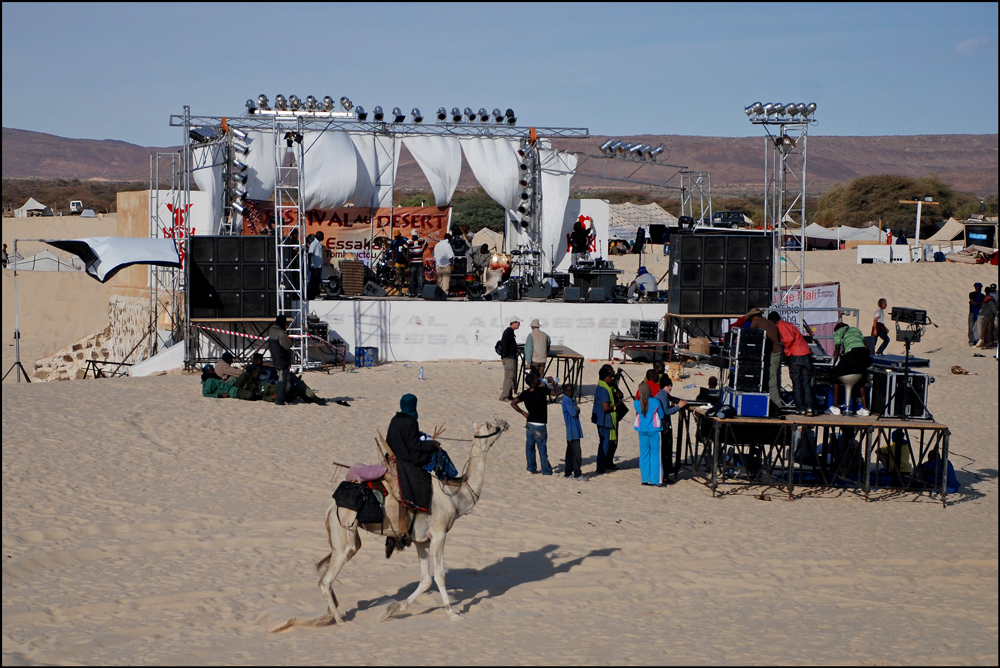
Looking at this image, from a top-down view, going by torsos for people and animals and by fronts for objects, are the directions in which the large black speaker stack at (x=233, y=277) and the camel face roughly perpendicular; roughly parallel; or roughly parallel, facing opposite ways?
roughly perpendicular

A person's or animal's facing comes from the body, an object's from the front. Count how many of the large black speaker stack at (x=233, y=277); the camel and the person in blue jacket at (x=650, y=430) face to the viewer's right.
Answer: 1

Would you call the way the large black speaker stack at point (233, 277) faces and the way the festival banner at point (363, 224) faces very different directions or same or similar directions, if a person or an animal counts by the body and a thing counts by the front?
same or similar directions

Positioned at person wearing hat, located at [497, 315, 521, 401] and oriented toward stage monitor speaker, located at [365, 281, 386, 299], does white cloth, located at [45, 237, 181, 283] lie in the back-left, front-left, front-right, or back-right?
front-left

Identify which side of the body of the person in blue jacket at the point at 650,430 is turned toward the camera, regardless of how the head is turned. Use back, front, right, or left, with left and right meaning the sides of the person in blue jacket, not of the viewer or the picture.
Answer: back

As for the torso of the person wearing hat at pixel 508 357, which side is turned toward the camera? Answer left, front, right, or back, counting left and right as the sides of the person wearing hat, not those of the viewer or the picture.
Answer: right

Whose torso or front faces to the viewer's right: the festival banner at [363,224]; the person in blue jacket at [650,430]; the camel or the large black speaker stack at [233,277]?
the camel

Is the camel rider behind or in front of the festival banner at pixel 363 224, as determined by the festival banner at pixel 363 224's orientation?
in front

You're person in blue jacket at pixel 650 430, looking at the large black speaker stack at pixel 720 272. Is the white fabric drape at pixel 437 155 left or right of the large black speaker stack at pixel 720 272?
left

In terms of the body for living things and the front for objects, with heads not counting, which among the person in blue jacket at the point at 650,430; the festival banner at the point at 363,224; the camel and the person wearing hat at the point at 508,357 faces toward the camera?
the festival banner

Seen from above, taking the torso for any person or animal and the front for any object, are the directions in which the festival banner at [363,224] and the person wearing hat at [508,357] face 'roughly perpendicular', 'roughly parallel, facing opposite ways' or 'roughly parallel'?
roughly perpendicular

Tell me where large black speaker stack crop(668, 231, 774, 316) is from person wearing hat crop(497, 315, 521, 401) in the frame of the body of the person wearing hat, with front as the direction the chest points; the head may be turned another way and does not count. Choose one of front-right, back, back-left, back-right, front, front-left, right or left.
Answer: front-left

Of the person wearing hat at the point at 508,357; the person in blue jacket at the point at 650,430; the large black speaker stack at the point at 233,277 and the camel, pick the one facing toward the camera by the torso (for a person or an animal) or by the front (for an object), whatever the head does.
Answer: the large black speaker stack

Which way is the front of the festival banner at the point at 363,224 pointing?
toward the camera

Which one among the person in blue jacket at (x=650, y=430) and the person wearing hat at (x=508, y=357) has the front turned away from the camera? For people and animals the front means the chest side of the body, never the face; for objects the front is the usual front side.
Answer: the person in blue jacket

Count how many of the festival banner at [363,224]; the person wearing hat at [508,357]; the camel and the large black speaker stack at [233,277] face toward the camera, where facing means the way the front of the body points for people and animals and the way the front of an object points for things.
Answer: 2

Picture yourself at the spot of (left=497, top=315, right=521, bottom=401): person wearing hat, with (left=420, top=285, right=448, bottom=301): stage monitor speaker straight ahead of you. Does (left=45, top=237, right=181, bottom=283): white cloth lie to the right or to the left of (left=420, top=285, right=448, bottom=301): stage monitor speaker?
left

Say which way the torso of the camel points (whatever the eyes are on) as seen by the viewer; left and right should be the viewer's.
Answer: facing to the right of the viewer

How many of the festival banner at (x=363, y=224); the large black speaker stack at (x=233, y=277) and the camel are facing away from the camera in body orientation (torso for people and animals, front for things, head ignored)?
0
